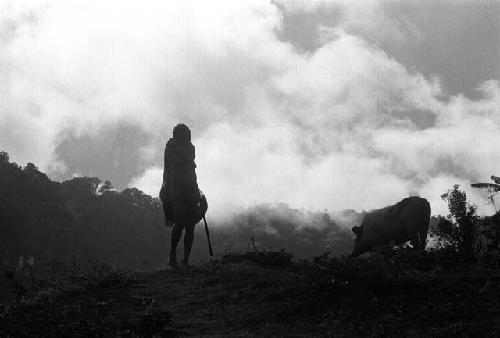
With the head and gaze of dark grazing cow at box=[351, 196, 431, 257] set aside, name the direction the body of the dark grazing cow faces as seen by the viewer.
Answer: to the viewer's left

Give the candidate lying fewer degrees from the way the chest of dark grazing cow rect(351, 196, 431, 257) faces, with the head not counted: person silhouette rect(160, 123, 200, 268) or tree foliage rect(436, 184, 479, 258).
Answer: the person silhouette
